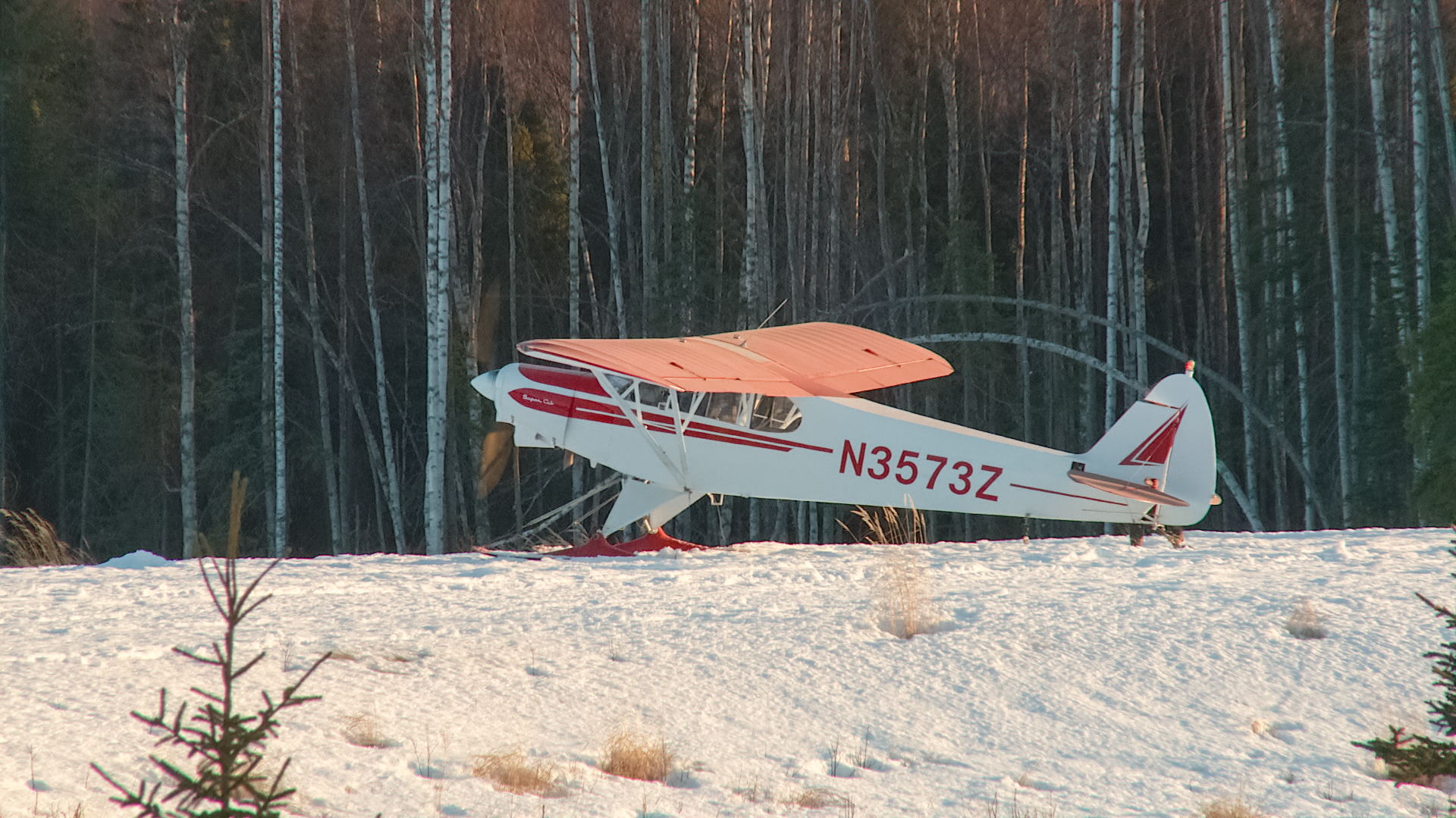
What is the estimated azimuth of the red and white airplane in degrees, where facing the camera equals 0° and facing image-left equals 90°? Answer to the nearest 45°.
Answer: approximately 90°

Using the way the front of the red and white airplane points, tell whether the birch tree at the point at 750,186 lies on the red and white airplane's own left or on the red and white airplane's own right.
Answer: on the red and white airplane's own right

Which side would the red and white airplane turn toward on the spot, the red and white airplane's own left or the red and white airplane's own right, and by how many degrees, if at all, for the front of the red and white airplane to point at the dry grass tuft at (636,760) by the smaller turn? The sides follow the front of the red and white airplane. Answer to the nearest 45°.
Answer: approximately 90° to the red and white airplane's own left

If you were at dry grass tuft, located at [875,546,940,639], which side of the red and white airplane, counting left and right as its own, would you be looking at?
left

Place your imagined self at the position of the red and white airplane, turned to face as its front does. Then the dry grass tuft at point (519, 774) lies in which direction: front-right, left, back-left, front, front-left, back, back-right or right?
left

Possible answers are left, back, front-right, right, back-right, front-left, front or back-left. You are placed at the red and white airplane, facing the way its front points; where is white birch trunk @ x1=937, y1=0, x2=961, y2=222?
right

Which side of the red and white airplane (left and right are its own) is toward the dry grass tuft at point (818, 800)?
left

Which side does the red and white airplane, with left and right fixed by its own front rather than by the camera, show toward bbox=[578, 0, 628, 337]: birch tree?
right

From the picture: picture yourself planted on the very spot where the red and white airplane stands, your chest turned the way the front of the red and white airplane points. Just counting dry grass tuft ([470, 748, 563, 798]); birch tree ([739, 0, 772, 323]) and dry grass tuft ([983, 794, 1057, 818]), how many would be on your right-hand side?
1
